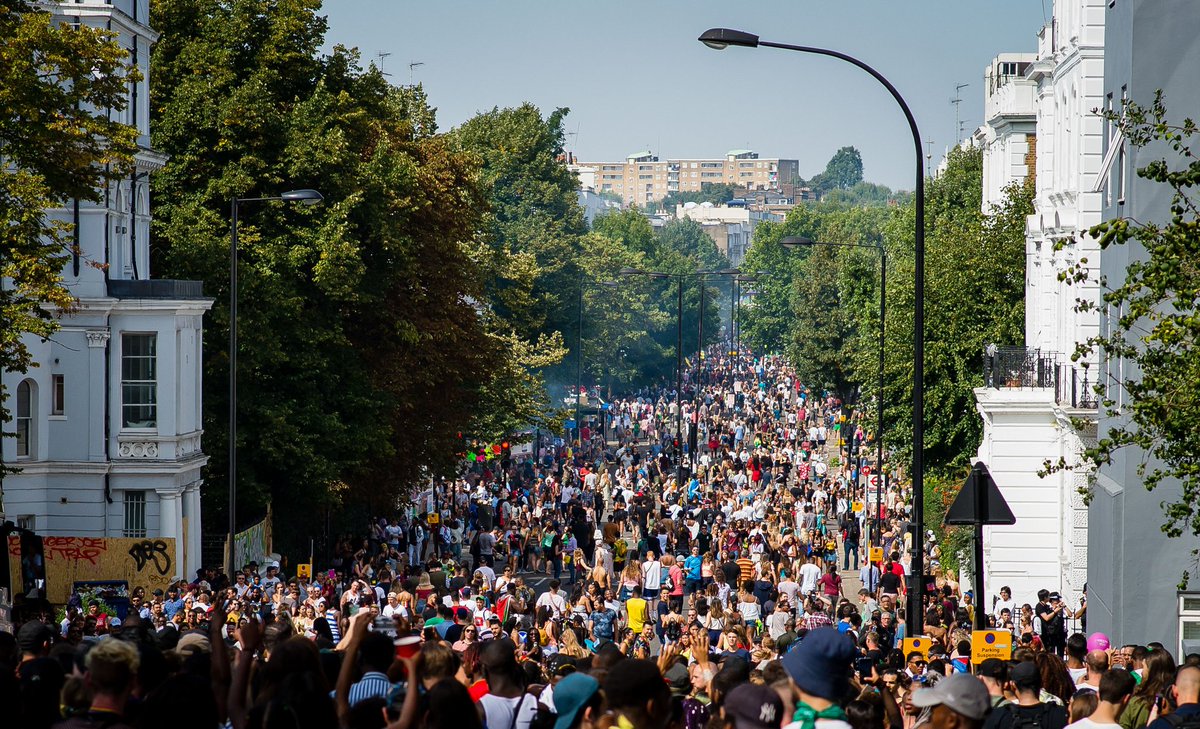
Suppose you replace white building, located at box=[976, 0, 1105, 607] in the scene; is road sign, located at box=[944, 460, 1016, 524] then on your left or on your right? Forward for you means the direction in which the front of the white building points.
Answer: on your left

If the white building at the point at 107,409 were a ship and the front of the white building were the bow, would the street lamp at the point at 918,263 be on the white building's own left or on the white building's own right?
on the white building's own right

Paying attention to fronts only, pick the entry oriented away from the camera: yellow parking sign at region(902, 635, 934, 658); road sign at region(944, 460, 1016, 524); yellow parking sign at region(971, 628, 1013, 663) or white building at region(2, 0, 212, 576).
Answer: the road sign

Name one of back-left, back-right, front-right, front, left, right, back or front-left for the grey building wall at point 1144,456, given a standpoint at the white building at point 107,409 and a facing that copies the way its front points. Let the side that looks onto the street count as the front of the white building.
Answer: front-right

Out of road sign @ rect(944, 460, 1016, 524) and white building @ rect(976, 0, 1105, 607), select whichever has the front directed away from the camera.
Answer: the road sign

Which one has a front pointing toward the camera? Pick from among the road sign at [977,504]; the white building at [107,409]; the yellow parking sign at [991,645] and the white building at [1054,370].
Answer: the yellow parking sign

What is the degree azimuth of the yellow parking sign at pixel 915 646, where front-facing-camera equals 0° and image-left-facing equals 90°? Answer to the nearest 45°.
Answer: approximately 0°

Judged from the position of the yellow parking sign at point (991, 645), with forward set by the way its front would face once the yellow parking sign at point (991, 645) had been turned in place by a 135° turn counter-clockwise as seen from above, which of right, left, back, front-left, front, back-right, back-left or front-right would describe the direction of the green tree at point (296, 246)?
left

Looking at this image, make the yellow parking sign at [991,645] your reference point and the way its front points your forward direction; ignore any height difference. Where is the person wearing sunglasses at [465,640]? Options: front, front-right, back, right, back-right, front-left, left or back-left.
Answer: right

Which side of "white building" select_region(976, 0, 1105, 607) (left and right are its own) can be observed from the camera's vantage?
left

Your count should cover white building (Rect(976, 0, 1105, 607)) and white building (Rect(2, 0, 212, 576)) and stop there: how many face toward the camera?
0

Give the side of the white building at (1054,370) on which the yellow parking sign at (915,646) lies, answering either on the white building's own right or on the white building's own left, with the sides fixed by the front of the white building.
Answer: on the white building's own left

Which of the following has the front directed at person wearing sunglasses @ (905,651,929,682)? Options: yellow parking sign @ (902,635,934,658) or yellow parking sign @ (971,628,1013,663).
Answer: yellow parking sign @ (902,635,934,658)

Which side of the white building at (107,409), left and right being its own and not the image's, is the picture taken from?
right

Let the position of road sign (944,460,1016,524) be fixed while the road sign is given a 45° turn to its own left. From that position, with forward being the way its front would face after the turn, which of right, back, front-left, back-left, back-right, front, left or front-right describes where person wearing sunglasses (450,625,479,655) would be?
front-left
